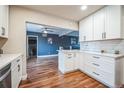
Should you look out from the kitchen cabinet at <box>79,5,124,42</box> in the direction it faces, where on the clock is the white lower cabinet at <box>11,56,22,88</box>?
The white lower cabinet is roughly at 12 o'clock from the kitchen cabinet.

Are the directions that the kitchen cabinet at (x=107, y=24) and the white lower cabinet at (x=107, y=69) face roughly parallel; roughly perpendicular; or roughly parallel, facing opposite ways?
roughly parallel

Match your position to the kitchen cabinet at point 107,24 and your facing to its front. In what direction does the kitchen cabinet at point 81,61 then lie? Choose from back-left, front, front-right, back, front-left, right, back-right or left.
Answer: right

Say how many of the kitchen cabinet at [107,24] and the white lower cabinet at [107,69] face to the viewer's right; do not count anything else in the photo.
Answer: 0

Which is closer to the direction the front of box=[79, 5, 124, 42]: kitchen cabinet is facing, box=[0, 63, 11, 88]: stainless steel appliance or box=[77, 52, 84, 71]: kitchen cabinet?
the stainless steel appliance

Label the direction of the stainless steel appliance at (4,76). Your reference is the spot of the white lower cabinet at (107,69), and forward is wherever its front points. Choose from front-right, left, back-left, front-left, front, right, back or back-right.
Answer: front

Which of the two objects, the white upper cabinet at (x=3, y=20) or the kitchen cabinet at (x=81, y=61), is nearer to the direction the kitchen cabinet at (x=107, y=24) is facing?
the white upper cabinet

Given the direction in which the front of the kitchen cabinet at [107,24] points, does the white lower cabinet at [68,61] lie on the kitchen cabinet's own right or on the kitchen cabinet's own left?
on the kitchen cabinet's own right

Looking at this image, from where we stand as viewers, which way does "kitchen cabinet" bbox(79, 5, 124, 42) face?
facing the viewer and to the left of the viewer

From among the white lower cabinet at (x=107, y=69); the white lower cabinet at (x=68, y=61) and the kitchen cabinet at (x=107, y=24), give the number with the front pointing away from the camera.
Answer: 0

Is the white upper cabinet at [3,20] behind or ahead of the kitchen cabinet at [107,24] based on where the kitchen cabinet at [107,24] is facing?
ahead

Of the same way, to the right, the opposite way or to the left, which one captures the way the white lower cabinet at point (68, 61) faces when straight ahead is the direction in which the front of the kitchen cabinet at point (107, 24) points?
to the left

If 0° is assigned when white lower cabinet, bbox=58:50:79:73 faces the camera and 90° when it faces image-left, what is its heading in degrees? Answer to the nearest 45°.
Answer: approximately 315°
